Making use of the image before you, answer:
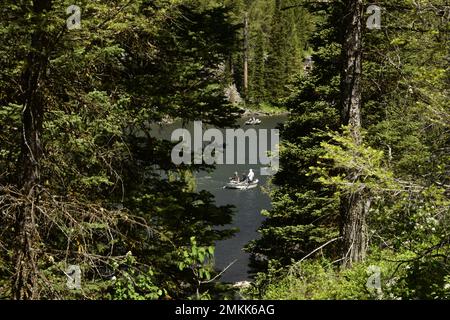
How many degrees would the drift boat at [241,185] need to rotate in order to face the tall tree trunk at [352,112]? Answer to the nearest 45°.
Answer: approximately 90° to its right

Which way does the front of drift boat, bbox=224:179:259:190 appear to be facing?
to the viewer's right

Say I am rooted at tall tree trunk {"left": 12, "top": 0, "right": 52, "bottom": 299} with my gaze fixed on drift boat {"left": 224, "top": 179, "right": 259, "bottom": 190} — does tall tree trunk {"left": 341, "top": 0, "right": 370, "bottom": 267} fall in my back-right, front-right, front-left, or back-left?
front-right

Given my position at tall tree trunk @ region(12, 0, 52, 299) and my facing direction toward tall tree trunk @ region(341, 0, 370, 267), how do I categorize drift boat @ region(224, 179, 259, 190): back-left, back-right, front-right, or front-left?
front-left
